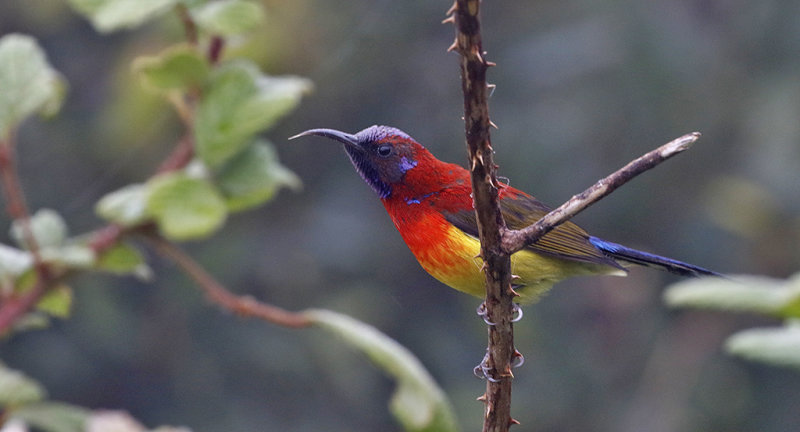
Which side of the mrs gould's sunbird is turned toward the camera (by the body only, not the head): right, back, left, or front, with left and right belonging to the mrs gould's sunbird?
left

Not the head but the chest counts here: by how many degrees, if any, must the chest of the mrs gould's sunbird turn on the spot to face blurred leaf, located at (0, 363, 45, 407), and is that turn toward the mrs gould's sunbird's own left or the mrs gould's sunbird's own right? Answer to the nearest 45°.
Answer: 0° — it already faces it

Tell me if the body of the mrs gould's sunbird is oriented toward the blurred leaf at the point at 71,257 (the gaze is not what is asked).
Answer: yes

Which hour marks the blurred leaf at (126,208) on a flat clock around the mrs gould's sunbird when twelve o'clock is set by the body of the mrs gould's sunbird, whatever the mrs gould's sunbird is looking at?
The blurred leaf is roughly at 12 o'clock from the mrs gould's sunbird.

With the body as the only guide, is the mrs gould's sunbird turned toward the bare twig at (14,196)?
yes

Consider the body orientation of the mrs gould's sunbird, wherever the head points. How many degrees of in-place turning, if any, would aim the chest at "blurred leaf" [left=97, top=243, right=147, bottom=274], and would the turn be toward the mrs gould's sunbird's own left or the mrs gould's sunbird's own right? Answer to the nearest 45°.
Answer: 0° — it already faces it

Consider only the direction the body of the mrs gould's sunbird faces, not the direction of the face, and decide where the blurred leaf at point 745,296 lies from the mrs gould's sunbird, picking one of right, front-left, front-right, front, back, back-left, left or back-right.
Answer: back

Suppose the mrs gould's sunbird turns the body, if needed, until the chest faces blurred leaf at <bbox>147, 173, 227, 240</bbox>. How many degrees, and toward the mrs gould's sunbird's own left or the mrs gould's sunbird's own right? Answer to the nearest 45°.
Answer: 0° — it already faces it

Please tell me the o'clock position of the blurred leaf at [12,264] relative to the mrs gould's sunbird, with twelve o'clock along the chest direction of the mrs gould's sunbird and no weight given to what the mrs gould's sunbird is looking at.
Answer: The blurred leaf is roughly at 12 o'clock from the mrs gould's sunbird.
